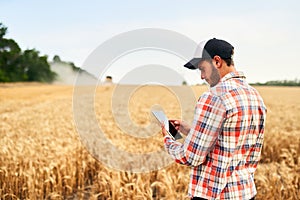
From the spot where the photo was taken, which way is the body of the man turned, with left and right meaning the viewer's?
facing away from the viewer and to the left of the viewer

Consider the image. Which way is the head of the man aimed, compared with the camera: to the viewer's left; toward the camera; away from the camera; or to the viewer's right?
to the viewer's left
